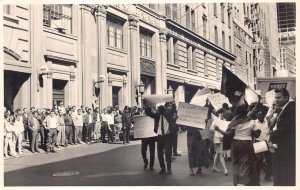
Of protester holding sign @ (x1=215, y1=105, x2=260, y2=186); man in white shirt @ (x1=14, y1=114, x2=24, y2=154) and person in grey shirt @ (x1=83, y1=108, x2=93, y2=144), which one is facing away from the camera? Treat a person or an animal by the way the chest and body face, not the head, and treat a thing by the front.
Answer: the protester holding sign

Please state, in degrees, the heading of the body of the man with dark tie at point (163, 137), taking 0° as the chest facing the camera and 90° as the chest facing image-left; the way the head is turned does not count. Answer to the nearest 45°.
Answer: approximately 0°

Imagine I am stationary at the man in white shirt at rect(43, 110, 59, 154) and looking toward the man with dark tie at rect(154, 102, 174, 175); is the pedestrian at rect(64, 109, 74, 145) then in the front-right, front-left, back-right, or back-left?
back-left

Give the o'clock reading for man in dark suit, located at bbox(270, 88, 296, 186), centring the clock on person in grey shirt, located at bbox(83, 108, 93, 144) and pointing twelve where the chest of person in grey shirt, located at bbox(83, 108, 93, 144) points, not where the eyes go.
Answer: man in dark suit, located at bbox(270, 88, 296, 186) is roughly at 1 o'clock from person in grey shirt, located at bbox(83, 108, 93, 144).

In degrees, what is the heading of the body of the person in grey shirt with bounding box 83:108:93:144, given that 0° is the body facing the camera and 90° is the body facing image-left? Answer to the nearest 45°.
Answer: approximately 315°

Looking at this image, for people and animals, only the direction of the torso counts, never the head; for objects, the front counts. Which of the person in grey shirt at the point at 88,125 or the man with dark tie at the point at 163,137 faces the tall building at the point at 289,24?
the person in grey shirt

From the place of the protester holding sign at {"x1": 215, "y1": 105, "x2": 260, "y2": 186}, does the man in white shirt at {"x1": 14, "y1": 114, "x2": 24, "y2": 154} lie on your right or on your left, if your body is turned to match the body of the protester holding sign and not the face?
on your left

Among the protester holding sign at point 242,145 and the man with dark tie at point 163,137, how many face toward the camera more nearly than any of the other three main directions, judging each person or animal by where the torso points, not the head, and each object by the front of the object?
1
